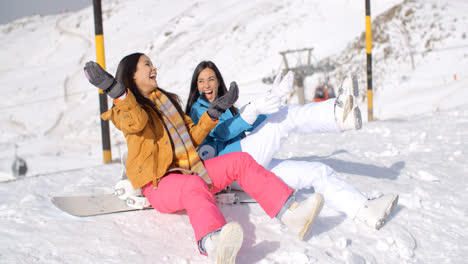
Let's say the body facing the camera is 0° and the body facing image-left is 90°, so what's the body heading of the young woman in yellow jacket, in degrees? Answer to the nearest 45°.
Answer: approximately 315°

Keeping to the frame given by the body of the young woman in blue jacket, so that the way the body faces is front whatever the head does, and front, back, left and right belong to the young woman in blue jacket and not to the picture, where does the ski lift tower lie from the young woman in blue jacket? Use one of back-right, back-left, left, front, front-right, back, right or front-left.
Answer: back-left

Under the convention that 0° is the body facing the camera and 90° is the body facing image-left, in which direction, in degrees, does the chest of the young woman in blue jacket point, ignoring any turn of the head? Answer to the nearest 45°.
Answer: approximately 315°

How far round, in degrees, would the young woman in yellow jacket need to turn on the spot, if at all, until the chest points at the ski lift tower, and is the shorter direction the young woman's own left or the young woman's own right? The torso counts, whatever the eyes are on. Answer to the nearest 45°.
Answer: approximately 135° to the young woman's own left
